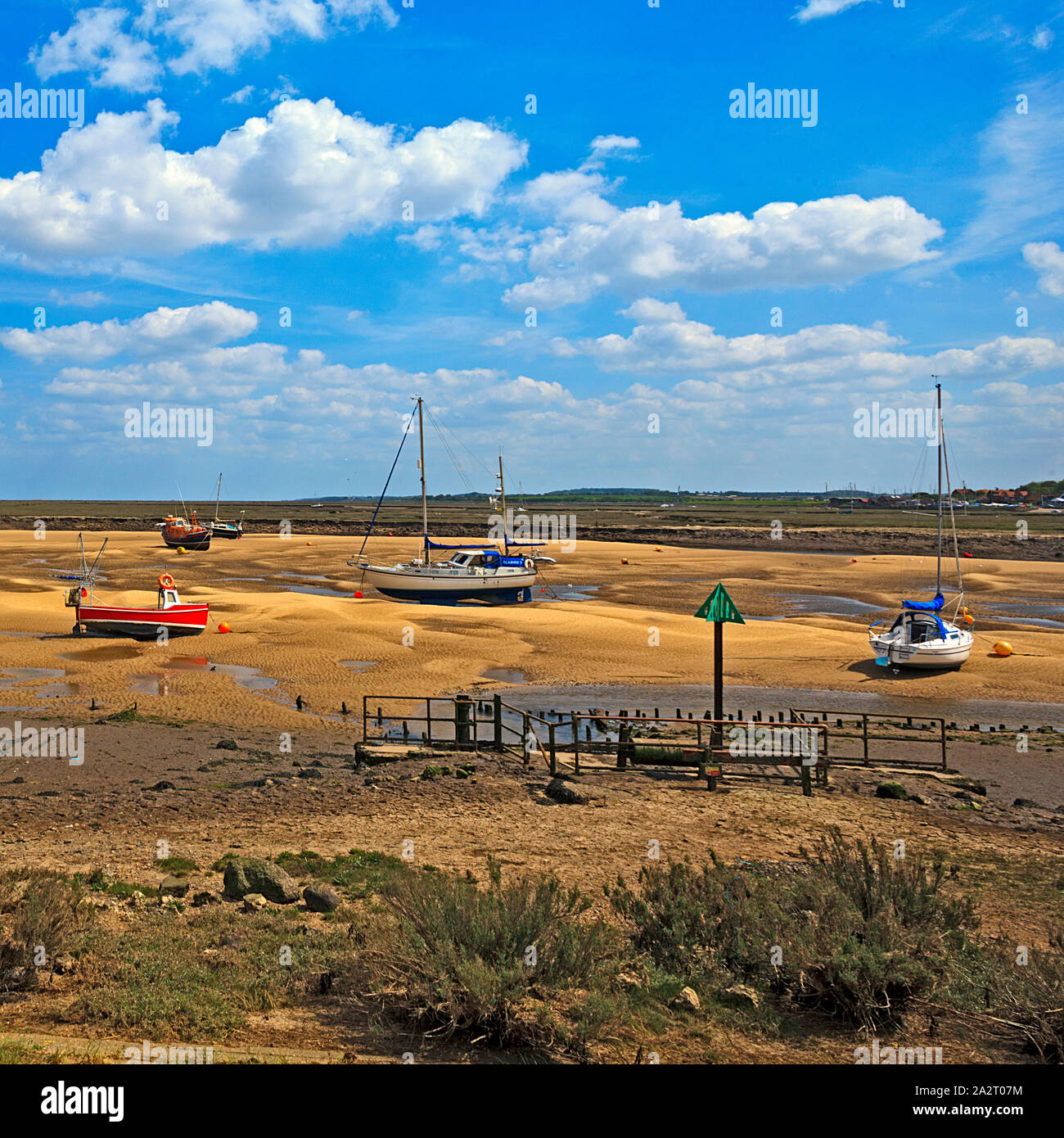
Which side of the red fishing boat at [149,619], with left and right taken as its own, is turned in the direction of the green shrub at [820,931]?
right

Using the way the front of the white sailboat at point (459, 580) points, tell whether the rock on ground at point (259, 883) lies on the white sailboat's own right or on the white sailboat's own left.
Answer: on the white sailboat's own left

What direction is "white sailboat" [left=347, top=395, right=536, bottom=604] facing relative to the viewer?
to the viewer's left

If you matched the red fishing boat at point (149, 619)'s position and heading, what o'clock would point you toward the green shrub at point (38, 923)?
The green shrub is roughly at 3 o'clock from the red fishing boat.

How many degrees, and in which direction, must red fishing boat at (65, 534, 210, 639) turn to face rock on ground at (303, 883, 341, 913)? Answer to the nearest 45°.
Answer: approximately 90° to its right

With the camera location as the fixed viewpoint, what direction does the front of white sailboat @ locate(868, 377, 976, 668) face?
facing away from the viewer and to the right of the viewer

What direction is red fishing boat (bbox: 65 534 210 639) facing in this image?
to the viewer's right

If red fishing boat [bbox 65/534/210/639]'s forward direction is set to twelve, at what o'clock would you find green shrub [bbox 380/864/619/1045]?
The green shrub is roughly at 3 o'clock from the red fishing boat.

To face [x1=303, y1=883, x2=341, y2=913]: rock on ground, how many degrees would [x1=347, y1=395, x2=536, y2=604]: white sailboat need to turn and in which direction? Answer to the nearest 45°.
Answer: approximately 90° to its left

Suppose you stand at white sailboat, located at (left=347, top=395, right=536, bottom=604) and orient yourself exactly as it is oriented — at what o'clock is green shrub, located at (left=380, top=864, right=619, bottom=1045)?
The green shrub is roughly at 9 o'clock from the white sailboat.
